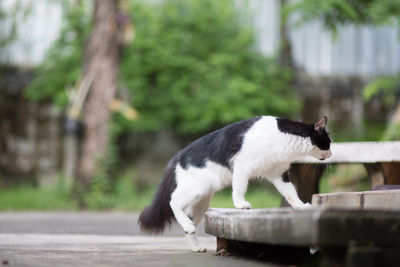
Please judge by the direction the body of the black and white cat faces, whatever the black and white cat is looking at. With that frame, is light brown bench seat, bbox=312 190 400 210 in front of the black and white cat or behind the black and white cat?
in front

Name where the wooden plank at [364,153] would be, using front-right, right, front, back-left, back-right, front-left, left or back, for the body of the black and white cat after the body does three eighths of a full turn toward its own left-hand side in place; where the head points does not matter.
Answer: right

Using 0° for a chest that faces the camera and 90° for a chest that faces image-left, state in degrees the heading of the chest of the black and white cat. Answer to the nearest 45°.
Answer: approximately 270°
